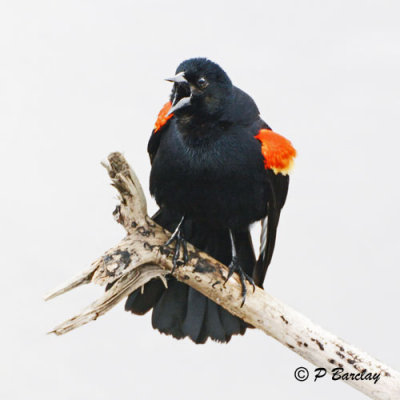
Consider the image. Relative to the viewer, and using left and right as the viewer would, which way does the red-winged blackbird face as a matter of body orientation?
facing the viewer and to the left of the viewer
